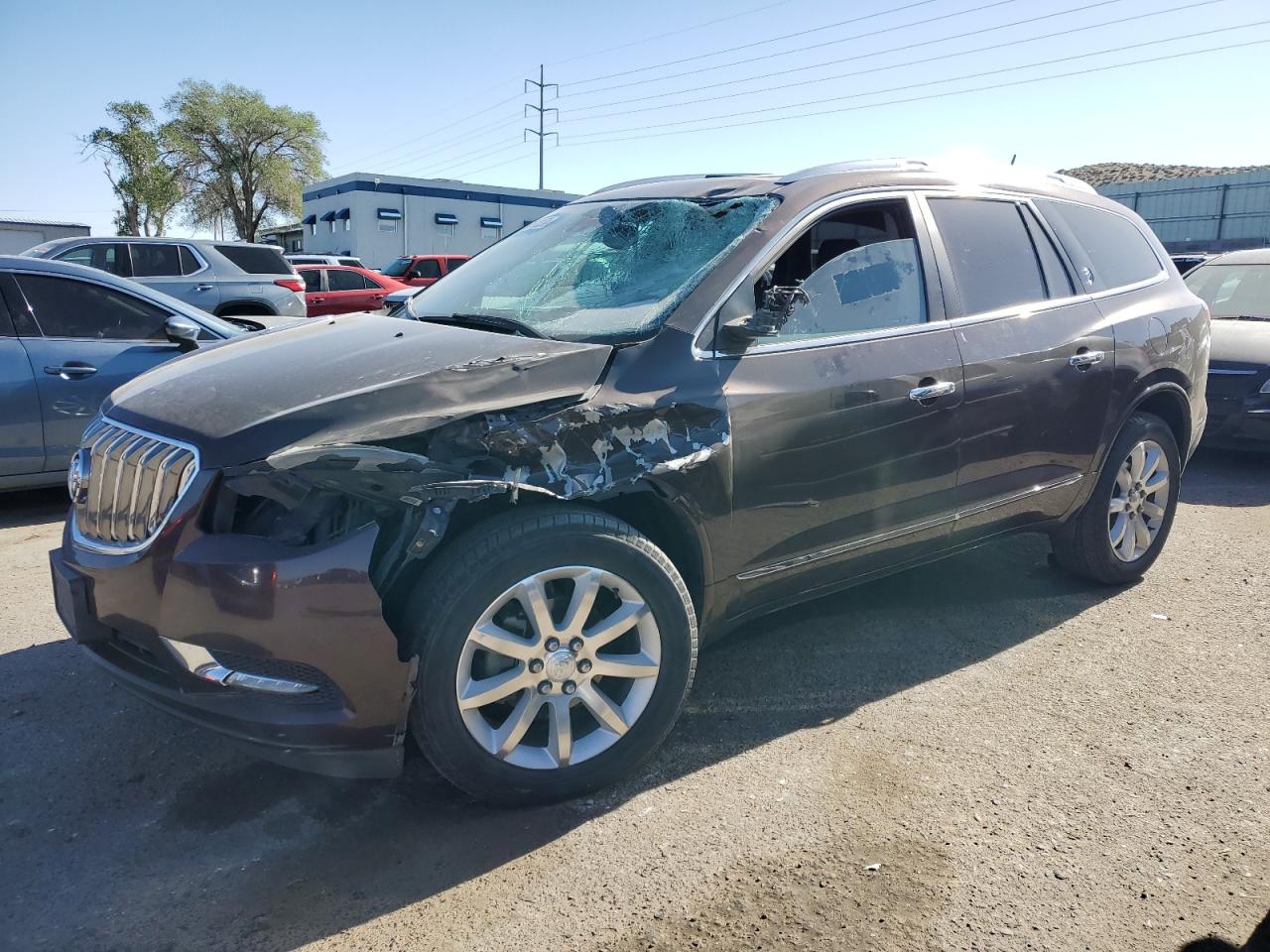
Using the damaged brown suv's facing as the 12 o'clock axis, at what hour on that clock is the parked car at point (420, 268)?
The parked car is roughly at 4 o'clock from the damaged brown suv.

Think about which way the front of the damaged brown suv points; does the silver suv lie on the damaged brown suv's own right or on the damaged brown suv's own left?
on the damaged brown suv's own right

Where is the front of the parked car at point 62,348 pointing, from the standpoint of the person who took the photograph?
facing to the right of the viewer

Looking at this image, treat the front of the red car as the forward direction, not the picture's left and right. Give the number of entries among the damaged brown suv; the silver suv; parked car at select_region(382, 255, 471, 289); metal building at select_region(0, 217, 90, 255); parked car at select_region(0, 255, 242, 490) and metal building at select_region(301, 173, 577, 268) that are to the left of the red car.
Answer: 3

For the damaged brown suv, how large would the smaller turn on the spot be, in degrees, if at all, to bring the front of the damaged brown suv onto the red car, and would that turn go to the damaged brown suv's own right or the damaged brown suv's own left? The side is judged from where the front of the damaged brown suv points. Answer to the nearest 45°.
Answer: approximately 135° to the damaged brown suv's own right

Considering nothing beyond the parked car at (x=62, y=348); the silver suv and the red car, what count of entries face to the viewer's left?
2

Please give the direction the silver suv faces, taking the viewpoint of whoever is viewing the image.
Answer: facing to the left of the viewer

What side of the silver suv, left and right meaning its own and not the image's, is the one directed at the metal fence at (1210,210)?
back

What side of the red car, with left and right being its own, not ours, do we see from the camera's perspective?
left

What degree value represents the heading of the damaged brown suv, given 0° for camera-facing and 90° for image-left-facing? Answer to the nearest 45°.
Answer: approximately 45°
